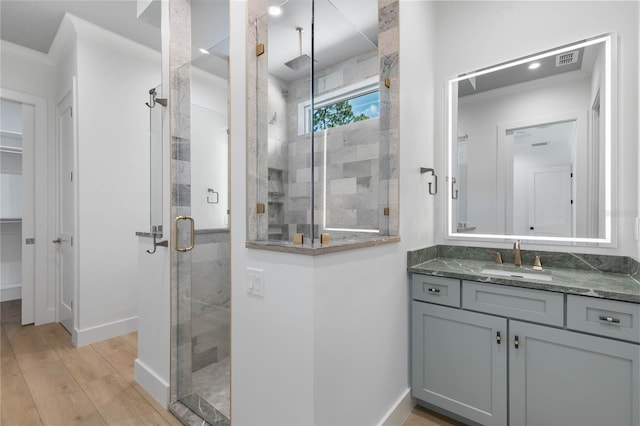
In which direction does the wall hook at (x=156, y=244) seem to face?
to the viewer's left

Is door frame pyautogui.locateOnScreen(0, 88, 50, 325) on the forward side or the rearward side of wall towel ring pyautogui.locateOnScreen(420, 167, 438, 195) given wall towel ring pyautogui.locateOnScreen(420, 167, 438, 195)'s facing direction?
on the rearward side

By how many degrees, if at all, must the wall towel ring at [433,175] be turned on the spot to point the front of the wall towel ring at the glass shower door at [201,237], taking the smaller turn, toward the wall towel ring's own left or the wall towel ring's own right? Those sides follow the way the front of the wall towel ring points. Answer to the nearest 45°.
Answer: approximately 135° to the wall towel ring's own right

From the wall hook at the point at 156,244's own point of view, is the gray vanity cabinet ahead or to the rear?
to the rear

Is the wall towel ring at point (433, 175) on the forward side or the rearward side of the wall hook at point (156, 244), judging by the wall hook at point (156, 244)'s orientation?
on the rearward side

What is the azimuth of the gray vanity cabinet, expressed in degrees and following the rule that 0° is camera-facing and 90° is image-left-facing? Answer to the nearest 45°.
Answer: approximately 45°

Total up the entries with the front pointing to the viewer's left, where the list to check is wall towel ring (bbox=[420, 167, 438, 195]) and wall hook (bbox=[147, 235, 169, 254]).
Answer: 1
